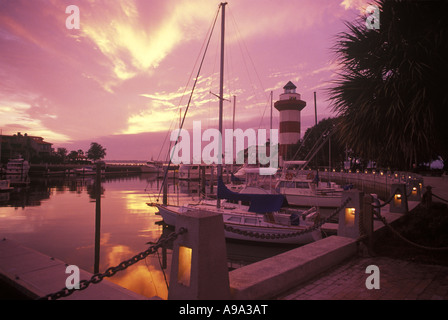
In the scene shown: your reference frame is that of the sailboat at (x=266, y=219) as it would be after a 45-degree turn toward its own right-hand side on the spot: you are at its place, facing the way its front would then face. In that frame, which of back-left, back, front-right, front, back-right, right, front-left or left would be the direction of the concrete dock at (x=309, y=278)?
back-left

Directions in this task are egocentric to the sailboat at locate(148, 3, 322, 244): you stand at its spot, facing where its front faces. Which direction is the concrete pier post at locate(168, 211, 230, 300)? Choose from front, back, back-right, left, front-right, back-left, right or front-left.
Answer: left

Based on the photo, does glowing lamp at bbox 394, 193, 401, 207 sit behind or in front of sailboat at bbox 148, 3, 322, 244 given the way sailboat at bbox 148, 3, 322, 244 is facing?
behind

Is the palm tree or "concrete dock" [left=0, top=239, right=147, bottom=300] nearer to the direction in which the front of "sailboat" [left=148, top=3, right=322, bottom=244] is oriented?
the concrete dock

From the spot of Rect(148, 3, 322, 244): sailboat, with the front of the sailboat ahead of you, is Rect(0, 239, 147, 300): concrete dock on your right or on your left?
on your left

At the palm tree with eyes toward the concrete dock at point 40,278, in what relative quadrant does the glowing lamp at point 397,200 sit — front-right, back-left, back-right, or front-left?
back-right

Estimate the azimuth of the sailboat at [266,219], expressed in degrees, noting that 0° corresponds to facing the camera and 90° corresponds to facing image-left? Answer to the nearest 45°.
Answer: approximately 90°
